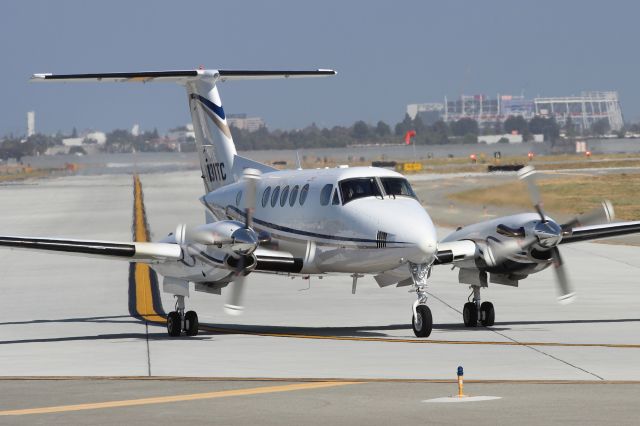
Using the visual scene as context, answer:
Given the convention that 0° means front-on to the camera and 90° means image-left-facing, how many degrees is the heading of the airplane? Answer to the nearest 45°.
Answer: approximately 315°
